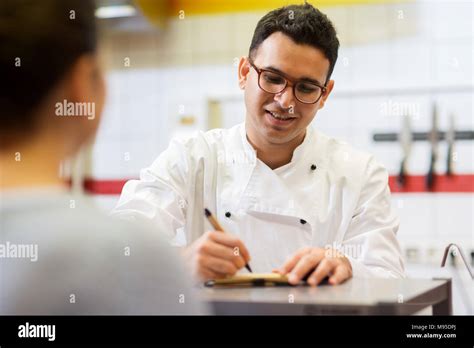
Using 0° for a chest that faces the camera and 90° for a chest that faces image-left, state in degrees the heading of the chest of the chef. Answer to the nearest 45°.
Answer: approximately 0°
